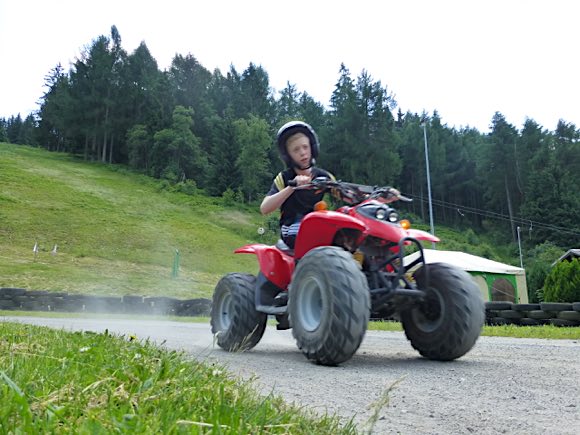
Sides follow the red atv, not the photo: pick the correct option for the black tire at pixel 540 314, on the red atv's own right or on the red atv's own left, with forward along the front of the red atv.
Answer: on the red atv's own left

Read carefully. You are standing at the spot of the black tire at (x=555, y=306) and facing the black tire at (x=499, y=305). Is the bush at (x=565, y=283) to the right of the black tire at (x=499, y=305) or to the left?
right

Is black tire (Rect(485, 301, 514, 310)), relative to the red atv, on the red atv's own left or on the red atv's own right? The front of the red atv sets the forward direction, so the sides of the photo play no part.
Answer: on the red atv's own left

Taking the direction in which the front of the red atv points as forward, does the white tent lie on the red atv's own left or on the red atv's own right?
on the red atv's own left

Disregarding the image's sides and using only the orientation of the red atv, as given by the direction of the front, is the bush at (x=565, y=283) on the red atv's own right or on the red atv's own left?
on the red atv's own left

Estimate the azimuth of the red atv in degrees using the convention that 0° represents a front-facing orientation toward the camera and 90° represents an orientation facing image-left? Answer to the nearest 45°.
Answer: approximately 315°

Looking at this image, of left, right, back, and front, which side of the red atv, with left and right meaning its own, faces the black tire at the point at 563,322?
left

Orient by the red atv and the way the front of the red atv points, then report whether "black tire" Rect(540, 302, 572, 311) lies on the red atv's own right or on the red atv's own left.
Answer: on the red atv's own left

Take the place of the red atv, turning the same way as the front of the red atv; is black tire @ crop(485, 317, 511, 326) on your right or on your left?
on your left
